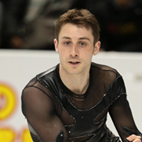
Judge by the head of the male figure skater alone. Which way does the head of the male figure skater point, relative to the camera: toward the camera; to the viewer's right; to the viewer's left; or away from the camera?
toward the camera

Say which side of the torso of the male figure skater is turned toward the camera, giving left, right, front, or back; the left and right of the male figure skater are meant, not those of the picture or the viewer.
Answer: front
